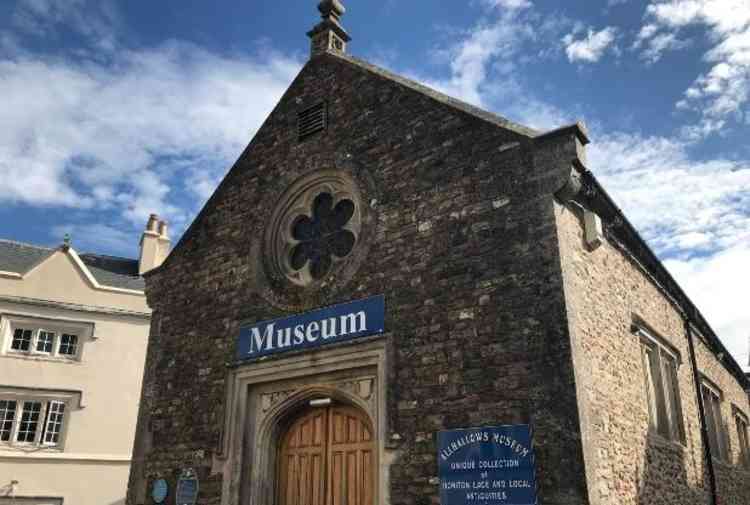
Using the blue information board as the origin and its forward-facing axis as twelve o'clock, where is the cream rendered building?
The cream rendered building is roughly at 3 o'clock from the blue information board.

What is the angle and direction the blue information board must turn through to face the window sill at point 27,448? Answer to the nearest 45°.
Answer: approximately 90° to its right

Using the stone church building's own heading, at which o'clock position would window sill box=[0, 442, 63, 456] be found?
The window sill is roughly at 3 o'clock from the stone church building.

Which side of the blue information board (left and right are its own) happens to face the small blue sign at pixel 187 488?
right

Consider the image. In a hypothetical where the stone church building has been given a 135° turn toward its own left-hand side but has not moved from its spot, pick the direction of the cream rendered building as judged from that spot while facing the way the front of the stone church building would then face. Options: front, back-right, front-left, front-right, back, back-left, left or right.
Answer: back-left

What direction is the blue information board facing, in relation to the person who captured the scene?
facing the viewer and to the left of the viewer
